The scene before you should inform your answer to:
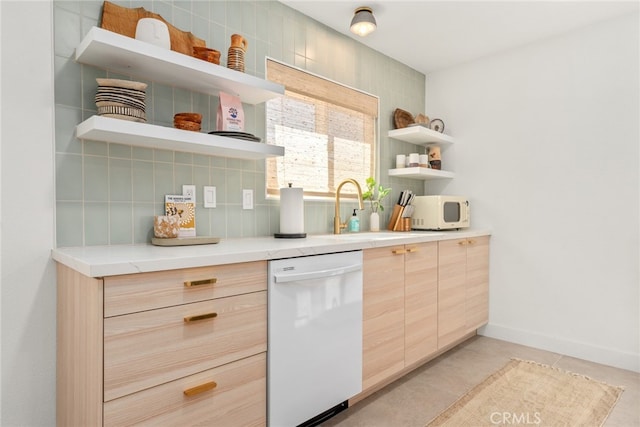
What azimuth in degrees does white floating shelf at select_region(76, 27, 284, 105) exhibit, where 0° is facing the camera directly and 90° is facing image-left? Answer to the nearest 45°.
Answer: approximately 315°

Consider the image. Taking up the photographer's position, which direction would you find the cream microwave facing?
facing the viewer and to the right of the viewer

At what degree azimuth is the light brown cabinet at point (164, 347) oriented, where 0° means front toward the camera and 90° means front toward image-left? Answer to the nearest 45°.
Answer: approximately 315°

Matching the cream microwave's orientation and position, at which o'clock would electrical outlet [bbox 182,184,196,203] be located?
The electrical outlet is roughly at 3 o'clock from the cream microwave.

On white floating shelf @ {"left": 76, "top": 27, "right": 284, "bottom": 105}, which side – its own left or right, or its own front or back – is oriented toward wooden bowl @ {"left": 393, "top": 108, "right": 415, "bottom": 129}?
left
